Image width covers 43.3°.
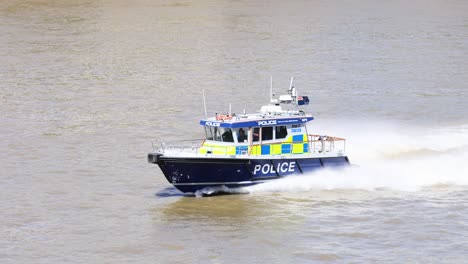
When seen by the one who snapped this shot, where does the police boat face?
facing the viewer and to the left of the viewer
